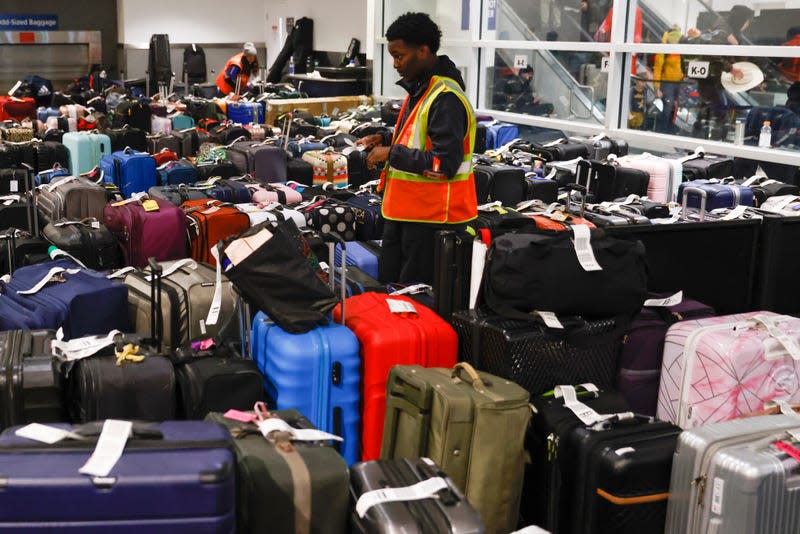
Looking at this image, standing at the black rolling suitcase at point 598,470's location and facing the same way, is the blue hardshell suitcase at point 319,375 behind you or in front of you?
behind

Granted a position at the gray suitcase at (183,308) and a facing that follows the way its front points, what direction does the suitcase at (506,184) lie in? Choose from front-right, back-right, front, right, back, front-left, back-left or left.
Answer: left

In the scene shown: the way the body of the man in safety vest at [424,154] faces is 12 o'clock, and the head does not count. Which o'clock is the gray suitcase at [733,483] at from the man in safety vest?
The gray suitcase is roughly at 8 o'clock from the man in safety vest.

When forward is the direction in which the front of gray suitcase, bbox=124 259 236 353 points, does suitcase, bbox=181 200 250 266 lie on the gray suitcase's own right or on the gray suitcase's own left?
on the gray suitcase's own left

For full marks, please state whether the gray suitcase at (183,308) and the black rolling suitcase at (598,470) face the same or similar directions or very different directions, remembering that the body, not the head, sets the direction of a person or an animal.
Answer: same or similar directions

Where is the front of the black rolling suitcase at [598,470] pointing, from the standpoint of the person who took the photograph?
facing the viewer and to the right of the viewer

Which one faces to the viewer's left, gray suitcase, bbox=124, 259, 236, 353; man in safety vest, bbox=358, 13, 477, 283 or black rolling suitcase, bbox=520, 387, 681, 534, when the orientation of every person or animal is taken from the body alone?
the man in safety vest

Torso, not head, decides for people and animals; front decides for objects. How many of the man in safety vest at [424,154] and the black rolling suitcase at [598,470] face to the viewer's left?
1

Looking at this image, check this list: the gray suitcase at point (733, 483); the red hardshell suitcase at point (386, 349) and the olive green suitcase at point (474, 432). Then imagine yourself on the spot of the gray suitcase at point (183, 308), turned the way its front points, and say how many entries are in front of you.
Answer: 3

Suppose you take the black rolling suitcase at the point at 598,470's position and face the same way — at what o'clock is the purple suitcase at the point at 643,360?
The purple suitcase is roughly at 8 o'clock from the black rolling suitcase.

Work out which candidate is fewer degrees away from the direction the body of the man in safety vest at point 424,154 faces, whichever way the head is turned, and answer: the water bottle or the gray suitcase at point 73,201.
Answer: the gray suitcase

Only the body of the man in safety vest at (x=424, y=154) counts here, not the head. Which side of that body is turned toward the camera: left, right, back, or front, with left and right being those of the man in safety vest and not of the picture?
left

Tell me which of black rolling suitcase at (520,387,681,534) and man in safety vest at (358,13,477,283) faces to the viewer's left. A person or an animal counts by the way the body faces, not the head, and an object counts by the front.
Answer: the man in safety vest

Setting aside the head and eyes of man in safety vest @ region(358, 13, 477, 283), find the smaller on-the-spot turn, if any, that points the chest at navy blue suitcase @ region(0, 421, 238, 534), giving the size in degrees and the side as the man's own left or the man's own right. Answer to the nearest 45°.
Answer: approximately 90° to the man's own left

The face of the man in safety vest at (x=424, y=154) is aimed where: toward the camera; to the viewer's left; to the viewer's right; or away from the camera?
to the viewer's left

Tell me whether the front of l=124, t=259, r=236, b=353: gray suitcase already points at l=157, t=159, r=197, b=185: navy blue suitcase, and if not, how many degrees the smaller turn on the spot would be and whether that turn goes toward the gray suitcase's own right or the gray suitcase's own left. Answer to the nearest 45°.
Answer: approximately 135° to the gray suitcase's own left

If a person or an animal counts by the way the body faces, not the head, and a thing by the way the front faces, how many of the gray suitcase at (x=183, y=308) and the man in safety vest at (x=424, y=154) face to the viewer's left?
1

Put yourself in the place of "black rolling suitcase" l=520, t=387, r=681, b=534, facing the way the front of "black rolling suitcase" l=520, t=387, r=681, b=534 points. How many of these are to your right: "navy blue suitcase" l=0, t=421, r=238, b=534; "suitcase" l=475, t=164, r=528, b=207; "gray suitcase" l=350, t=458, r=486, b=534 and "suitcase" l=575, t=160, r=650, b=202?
2
